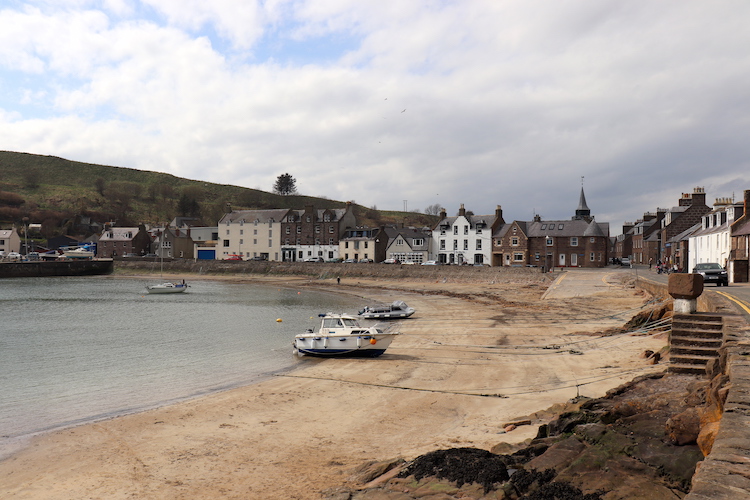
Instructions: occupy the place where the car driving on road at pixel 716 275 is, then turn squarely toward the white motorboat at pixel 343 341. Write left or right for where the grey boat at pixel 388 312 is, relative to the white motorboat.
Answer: right

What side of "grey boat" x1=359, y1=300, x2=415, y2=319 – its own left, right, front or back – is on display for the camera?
right

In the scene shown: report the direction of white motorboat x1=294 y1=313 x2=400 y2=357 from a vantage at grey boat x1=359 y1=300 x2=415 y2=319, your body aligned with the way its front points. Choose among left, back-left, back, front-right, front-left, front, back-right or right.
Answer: right

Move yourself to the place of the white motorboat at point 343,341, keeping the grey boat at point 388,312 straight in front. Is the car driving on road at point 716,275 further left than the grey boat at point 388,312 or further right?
right

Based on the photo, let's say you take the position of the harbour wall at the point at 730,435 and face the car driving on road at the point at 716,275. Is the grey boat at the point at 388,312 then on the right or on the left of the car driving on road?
left

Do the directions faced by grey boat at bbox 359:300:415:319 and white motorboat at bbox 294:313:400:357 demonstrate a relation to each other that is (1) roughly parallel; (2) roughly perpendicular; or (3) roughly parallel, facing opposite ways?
roughly parallel

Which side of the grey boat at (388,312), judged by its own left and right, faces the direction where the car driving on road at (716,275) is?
front

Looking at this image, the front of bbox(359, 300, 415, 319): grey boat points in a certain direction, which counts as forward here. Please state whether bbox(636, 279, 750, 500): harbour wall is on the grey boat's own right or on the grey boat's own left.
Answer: on the grey boat's own right
